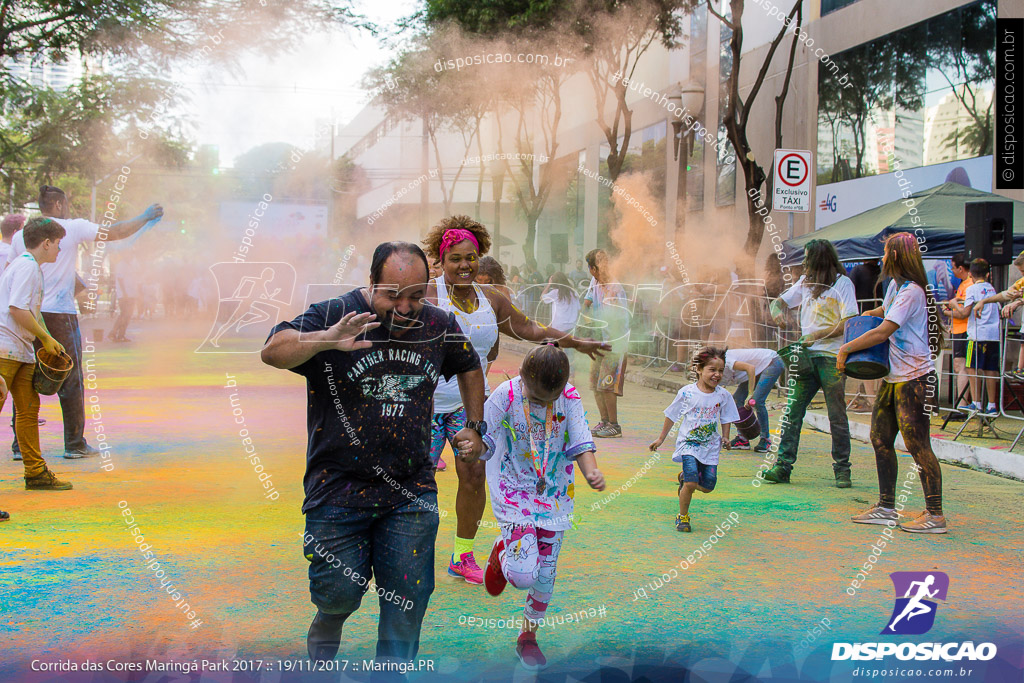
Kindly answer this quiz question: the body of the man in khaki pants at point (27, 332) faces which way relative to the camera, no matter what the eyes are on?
to the viewer's right

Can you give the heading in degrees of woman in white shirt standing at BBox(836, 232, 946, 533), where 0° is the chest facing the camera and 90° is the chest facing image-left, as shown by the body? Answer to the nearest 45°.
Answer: approximately 90°

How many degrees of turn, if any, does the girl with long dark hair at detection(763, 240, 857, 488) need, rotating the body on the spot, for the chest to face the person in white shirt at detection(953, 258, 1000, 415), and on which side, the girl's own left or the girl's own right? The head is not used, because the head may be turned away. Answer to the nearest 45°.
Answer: approximately 180°

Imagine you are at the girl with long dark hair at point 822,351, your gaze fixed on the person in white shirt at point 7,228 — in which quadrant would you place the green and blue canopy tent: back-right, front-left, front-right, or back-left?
back-right

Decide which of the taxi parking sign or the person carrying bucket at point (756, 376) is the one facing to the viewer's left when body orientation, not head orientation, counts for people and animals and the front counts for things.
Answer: the person carrying bucket

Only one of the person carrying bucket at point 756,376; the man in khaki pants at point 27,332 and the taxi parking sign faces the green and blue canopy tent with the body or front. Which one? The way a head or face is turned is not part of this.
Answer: the man in khaki pants

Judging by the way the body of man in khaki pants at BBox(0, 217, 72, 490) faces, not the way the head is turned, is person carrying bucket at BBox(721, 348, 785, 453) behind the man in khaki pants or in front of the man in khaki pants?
in front

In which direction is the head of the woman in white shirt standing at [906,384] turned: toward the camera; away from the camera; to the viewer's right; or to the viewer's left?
to the viewer's left

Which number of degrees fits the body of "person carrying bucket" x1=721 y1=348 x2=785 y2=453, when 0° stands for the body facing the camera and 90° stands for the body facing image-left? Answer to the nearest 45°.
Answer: approximately 90°

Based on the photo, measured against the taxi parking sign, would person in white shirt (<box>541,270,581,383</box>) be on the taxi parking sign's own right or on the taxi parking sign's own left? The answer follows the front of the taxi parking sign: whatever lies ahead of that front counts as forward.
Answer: on the taxi parking sign's own right

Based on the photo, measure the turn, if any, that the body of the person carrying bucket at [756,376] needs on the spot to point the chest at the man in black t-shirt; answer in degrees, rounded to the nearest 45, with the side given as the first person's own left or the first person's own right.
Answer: approximately 90° to the first person's own left

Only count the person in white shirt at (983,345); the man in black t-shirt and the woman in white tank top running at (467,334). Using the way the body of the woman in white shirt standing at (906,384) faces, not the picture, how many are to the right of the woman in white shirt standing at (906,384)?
1

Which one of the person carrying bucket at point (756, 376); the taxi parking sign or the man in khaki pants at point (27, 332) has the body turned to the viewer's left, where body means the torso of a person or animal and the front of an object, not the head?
the person carrying bucket

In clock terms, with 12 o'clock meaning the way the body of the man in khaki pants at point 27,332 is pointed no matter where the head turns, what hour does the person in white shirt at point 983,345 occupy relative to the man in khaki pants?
The person in white shirt is roughly at 12 o'clock from the man in khaki pants.
